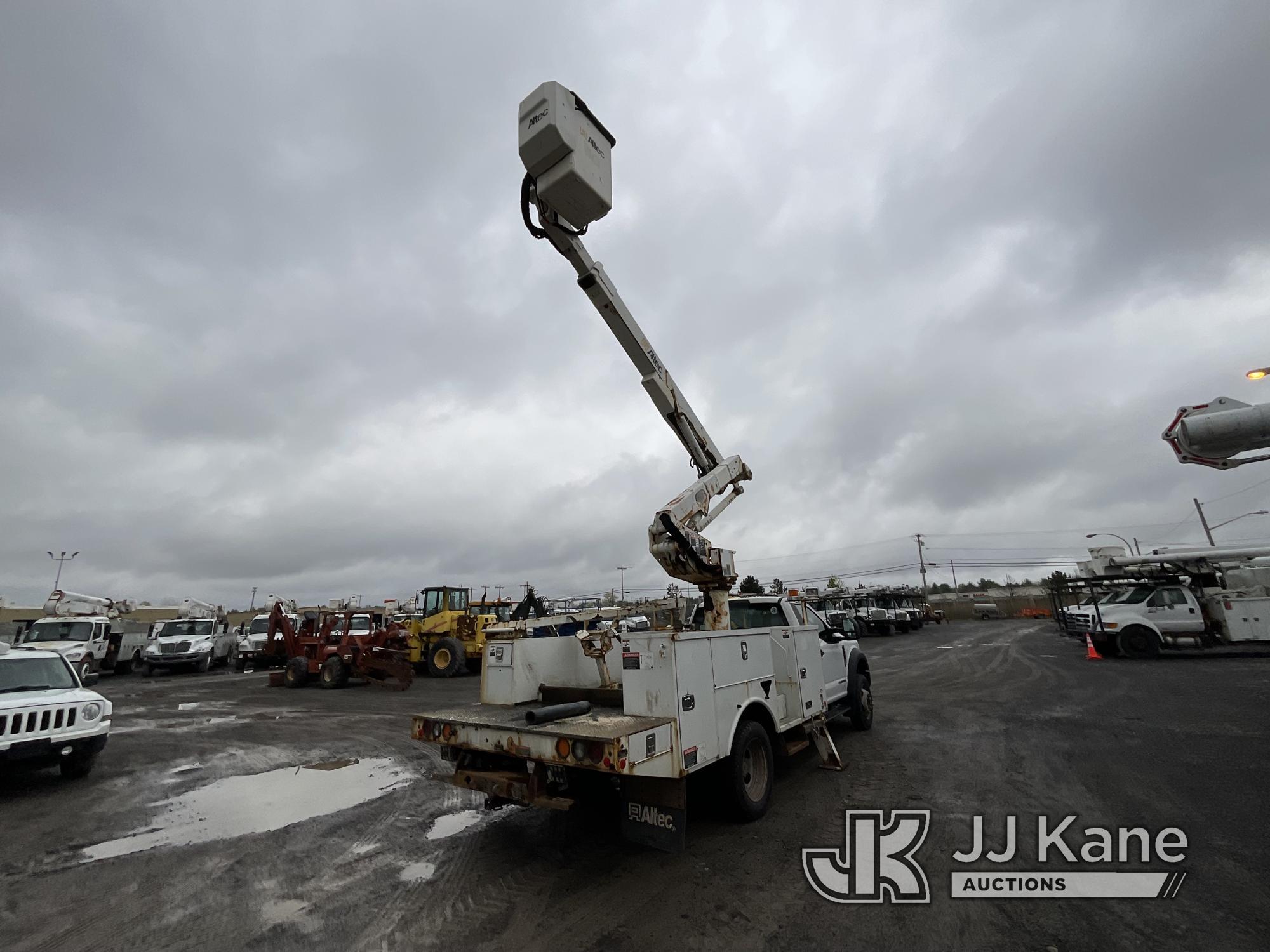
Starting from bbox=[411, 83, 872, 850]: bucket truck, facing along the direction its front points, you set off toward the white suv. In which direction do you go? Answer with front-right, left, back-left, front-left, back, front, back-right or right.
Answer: back-left

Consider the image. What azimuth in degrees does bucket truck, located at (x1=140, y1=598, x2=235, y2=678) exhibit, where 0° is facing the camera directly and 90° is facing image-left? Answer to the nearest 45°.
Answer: approximately 45°

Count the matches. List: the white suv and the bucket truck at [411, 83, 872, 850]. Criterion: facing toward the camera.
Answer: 1

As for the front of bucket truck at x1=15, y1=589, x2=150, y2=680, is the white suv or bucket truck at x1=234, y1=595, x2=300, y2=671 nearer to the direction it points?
the white suv

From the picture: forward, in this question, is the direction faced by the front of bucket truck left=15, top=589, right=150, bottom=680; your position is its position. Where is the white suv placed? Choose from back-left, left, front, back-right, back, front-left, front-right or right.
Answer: front-left

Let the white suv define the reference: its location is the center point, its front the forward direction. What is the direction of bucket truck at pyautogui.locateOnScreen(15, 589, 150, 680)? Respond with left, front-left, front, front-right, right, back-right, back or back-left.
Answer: back

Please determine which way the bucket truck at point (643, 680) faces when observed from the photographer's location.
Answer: facing away from the viewer and to the right of the viewer

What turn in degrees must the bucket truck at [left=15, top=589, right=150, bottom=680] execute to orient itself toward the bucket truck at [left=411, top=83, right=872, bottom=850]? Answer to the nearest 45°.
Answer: approximately 45° to its left

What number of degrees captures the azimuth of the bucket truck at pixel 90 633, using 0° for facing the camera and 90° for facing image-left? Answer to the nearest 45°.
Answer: approximately 45°
